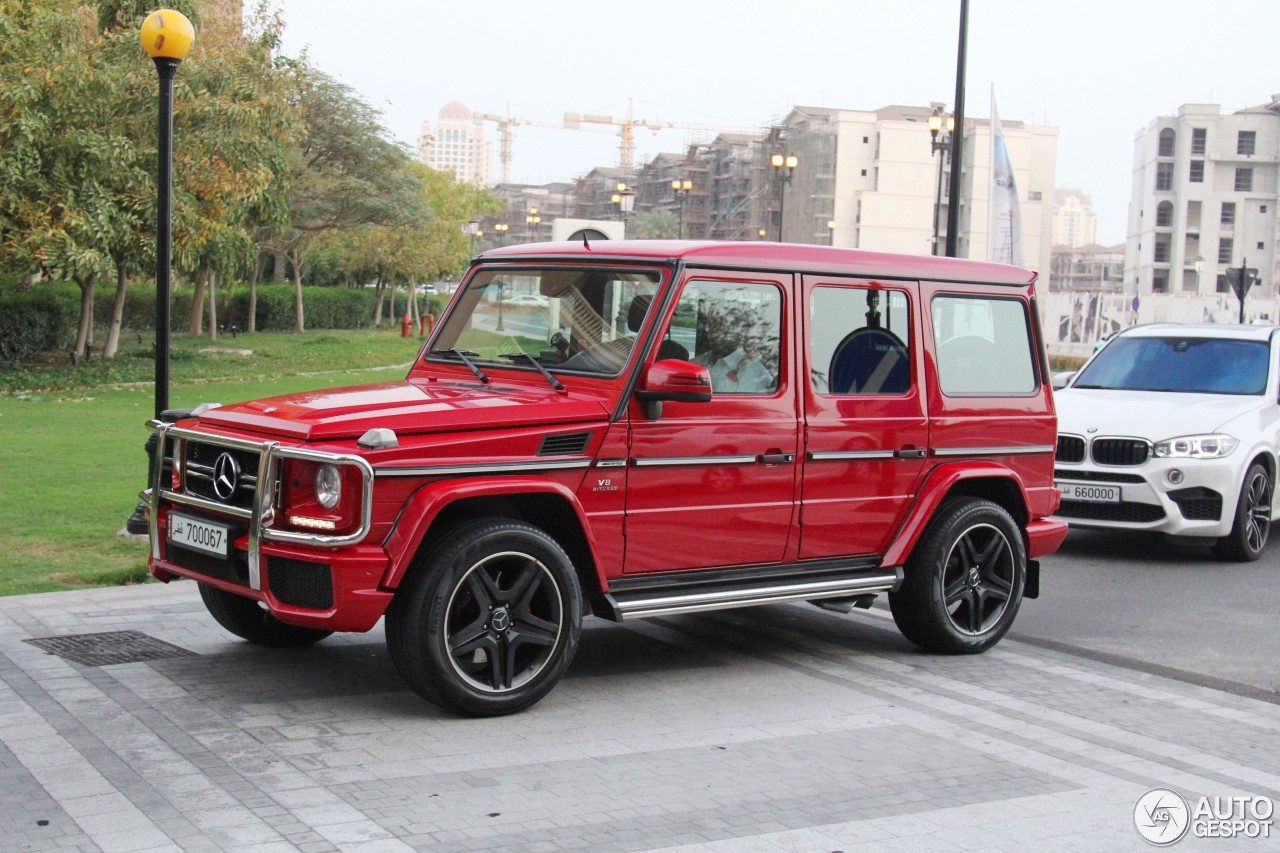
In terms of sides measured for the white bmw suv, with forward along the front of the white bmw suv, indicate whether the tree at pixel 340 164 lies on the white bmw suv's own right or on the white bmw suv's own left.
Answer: on the white bmw suv's own right

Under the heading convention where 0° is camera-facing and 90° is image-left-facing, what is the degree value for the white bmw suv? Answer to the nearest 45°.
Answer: approximately 45°

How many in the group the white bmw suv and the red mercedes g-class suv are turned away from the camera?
0

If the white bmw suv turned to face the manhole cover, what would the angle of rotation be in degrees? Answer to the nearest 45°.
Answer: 0° — it already faces it

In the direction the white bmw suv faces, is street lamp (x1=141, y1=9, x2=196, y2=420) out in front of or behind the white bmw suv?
in front

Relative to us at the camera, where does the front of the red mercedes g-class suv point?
facing the viewer and to the left of the viewer

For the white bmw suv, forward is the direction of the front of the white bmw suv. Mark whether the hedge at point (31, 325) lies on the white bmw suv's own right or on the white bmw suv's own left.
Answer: on the white bmw suv's own right

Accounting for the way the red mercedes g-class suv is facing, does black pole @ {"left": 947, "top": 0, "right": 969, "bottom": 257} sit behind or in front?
behind

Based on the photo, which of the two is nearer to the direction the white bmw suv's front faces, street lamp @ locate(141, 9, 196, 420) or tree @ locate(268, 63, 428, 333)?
the street lamp
